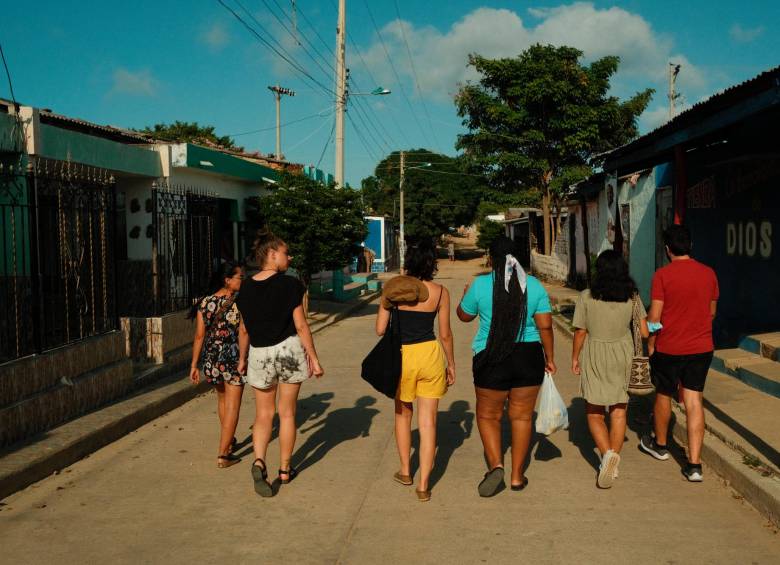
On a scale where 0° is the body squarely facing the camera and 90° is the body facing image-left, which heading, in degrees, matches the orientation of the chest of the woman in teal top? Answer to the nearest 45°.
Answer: approximately 180°

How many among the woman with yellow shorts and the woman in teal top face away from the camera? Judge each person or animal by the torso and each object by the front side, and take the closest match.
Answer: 2

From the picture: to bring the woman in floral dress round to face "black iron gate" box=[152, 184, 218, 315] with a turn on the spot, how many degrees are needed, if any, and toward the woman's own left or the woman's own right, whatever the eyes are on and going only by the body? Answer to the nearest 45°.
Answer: approximately 45° to the woman's own left

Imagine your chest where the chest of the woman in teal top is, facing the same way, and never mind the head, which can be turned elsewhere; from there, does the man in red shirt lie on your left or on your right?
on your right

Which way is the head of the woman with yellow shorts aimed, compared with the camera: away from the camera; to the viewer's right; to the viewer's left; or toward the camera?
away from the camera

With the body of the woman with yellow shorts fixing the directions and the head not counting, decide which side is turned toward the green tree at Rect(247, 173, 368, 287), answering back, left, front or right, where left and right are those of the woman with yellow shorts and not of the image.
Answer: front

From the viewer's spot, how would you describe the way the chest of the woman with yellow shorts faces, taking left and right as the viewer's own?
facing away from the viewer

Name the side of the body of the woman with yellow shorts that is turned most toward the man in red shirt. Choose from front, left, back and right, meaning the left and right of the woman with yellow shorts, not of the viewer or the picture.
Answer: right

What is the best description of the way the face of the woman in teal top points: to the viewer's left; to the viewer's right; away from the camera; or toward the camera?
away from the camera

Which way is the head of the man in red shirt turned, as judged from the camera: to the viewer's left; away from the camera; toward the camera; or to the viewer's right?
away from the camera

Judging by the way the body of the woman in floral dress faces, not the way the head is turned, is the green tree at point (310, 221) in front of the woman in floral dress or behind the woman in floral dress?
in front

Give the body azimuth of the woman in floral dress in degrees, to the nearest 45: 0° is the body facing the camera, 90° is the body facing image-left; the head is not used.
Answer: approximately 225°

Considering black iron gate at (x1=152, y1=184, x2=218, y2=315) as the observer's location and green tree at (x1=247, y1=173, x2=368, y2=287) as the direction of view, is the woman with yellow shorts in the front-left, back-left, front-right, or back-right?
back-right

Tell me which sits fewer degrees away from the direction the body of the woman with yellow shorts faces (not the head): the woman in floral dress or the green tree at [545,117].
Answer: the green tree
